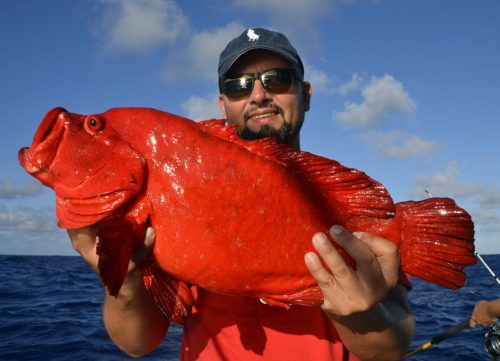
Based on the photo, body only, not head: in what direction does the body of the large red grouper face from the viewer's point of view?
to the viewer's left

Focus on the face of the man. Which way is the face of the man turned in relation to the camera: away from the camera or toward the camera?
toward the camera

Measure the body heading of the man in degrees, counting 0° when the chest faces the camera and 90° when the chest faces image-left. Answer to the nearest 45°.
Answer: approximately 0°
